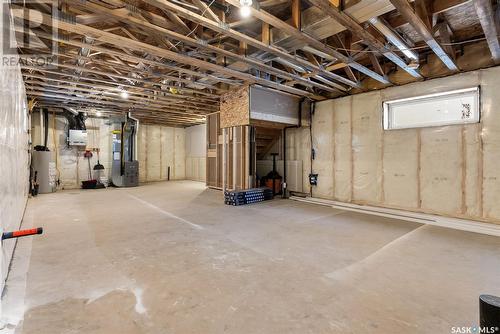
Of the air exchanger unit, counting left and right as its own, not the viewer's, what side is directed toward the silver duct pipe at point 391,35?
front

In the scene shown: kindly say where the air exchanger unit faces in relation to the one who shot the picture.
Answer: facing the viewer
